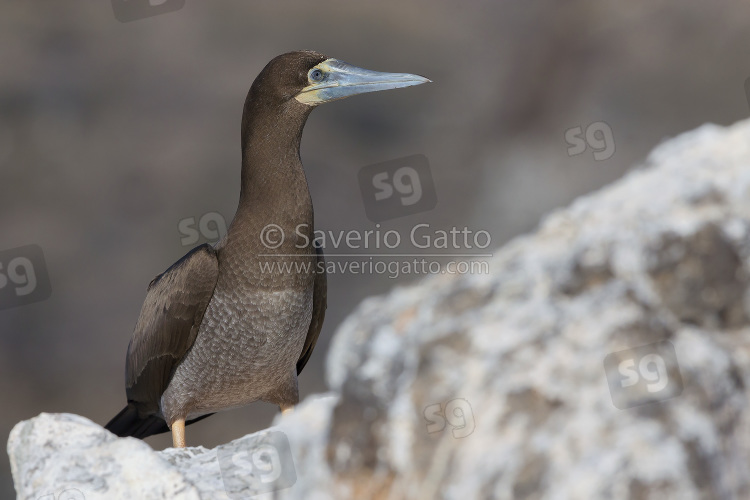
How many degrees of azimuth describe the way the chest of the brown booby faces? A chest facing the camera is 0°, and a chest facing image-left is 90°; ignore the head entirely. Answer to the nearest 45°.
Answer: approximately 315°
